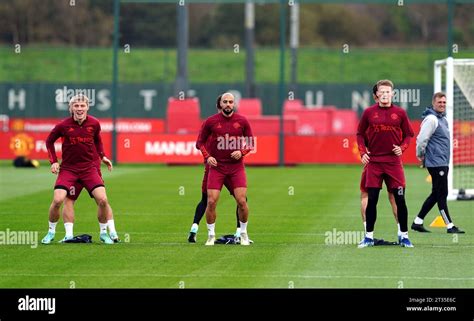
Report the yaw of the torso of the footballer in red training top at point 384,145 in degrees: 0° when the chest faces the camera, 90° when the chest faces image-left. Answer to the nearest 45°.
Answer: approximately 0°

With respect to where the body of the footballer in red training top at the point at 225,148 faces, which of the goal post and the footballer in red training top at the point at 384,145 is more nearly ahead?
the footballer in red training top

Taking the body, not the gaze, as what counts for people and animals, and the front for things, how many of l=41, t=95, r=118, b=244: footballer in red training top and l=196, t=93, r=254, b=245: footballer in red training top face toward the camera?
2

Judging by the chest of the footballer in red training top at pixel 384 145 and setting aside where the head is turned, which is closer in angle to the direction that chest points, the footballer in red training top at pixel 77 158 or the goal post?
the footballer in red training top

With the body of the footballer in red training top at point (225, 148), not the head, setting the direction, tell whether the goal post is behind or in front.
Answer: behind

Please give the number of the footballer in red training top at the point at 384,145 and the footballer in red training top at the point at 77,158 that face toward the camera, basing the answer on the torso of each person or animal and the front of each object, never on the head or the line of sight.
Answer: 2

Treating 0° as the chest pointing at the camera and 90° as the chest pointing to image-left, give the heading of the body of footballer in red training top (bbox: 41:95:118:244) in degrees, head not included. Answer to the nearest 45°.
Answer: approximately 0°
